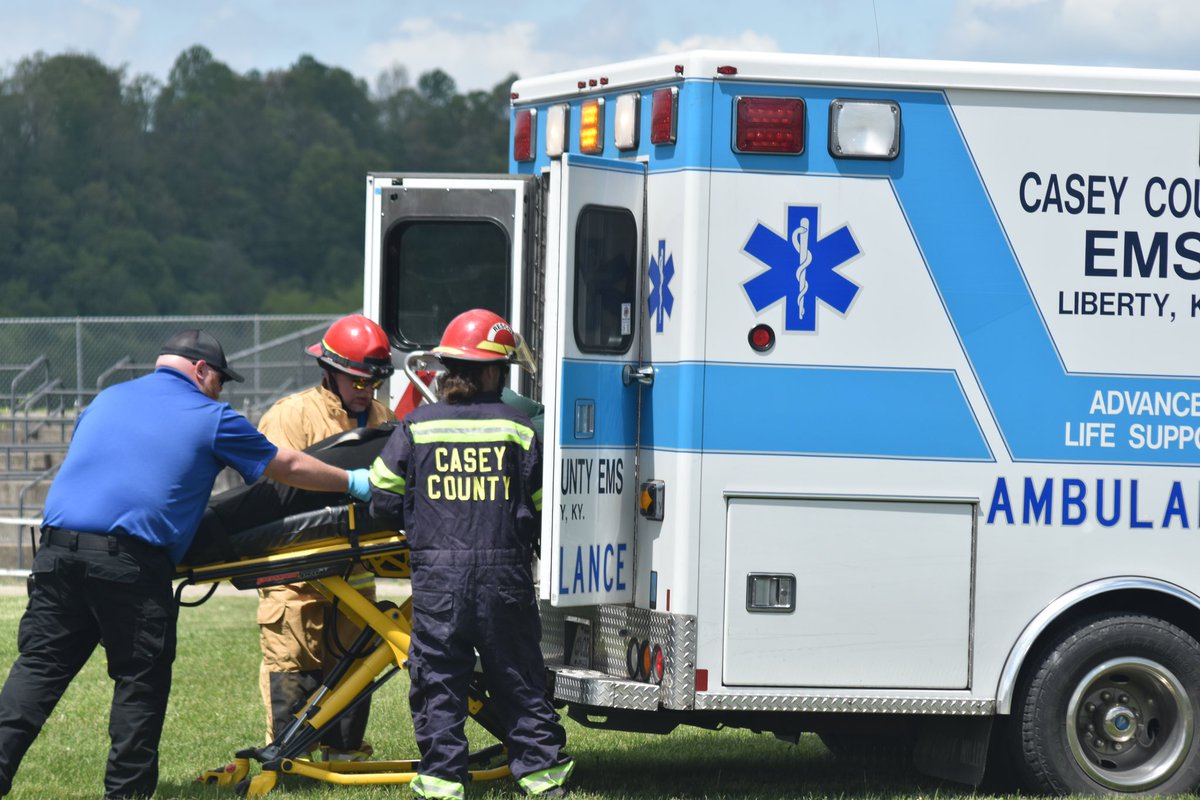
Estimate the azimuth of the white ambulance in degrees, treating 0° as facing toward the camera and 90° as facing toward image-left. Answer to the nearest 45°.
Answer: approximately 270°

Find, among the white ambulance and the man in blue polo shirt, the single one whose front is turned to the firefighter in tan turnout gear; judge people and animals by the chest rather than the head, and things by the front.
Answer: the man in blue polo shirt

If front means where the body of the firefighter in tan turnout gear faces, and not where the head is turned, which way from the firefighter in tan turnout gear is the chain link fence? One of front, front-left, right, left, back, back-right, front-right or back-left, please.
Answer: back-left

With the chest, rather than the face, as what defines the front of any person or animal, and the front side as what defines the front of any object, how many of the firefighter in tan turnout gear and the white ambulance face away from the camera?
0

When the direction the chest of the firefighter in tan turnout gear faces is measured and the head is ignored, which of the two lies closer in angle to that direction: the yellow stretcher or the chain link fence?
the yellow stretcher

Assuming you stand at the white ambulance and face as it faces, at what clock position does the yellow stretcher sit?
The yellow stretcher is roughly at 6 o'clock from the white ambulance.

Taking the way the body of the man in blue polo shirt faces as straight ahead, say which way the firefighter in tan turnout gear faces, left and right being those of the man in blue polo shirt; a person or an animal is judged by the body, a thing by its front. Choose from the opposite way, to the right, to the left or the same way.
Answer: to the right

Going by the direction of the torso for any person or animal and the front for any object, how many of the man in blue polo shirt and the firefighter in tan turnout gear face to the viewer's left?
0

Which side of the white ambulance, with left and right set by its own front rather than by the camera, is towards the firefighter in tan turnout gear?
back

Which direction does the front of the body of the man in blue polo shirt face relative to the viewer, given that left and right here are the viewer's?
facing away from the viewer and to the right of the viewer

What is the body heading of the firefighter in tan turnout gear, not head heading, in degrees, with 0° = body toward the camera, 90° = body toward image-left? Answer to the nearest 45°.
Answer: approximately 315°

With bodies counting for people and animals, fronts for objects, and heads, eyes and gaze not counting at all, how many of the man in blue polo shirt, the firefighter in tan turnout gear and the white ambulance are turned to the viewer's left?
0
